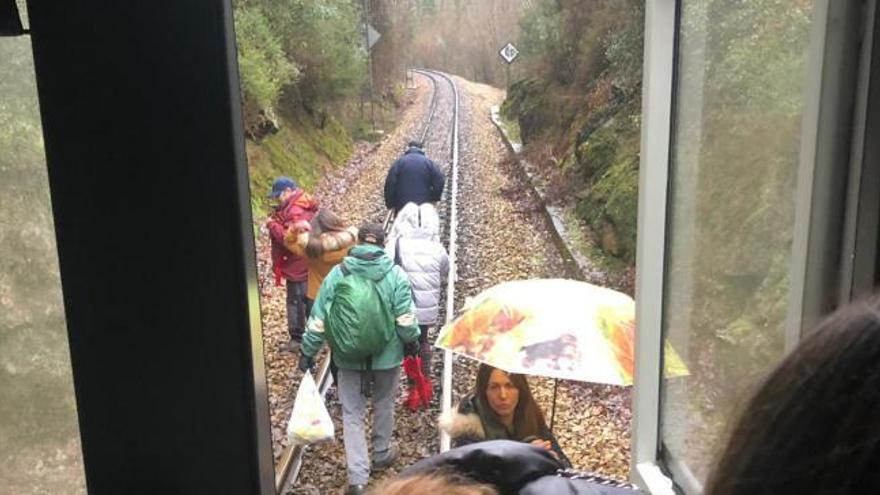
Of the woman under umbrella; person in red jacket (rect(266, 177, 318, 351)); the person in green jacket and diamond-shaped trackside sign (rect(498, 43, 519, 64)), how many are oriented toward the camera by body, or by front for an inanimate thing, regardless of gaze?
2

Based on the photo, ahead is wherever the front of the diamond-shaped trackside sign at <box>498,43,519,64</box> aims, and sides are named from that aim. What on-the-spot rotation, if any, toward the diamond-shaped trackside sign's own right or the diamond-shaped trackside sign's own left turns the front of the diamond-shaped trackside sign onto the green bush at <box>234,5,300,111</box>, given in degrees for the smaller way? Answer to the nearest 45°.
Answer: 0° — it already faces it

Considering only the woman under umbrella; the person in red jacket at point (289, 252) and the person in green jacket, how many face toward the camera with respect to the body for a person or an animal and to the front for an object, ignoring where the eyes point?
1

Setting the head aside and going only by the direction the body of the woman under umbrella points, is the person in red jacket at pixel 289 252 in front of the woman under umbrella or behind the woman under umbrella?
behind

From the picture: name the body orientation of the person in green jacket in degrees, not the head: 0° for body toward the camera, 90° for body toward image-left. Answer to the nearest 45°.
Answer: approximately 180°
